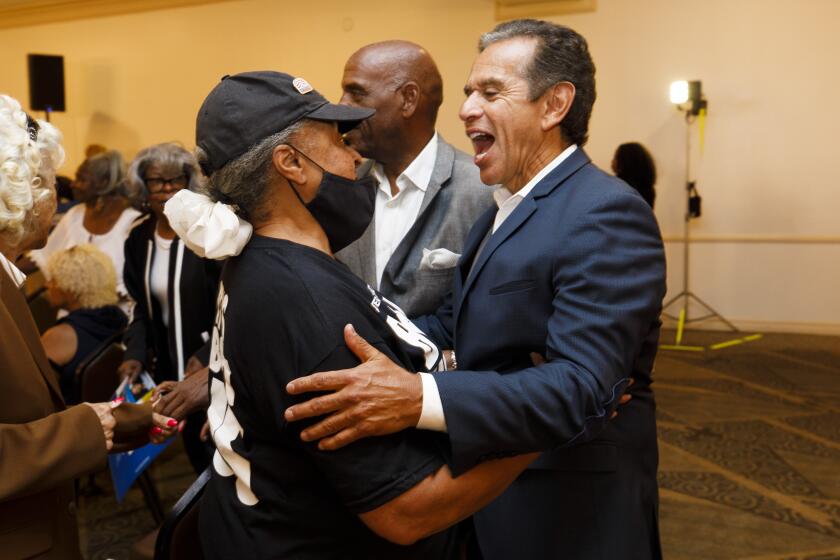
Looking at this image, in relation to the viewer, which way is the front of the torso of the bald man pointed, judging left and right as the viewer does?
facing the viewer and to the left of the viewer

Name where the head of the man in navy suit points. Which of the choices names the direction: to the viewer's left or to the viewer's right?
to the viewer's left

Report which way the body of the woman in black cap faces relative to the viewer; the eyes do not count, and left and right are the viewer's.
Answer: facing to the right of the viewer

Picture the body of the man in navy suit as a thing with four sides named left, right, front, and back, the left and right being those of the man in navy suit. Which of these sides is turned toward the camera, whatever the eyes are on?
left

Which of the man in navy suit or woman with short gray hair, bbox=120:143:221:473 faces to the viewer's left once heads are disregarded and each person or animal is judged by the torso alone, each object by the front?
the man in navy suit

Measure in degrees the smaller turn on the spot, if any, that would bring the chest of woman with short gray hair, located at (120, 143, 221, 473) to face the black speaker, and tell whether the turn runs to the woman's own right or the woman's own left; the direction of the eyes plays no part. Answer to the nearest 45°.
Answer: approximately 180°

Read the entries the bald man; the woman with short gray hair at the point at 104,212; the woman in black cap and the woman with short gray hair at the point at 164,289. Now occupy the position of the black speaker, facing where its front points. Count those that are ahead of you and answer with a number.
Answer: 4

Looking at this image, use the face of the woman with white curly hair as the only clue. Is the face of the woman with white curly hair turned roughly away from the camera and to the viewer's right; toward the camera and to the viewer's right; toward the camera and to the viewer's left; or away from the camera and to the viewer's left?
away from the camera and to the viewer's right

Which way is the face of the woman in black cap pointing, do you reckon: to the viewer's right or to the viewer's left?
to the viewer's right

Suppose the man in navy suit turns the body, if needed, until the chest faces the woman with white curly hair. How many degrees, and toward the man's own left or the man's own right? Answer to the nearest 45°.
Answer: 0° — they already face them

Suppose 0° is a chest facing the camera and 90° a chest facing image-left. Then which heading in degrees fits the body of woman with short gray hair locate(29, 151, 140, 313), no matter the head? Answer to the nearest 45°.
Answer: approximately 45°

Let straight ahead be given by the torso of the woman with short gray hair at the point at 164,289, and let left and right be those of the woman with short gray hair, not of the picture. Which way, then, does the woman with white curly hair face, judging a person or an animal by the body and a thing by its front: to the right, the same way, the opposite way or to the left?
to the left

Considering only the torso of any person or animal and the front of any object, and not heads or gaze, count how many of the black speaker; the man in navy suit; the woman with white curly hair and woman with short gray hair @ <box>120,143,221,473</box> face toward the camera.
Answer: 2

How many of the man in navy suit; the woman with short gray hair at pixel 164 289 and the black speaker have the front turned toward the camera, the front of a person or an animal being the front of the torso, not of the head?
2
